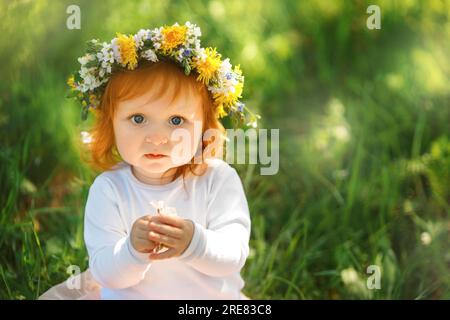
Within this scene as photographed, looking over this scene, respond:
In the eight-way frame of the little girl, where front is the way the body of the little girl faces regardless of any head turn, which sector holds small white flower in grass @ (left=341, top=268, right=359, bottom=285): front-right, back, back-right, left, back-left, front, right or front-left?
back-left

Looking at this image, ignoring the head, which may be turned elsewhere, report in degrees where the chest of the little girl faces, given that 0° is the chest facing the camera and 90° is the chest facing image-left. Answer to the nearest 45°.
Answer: approximately 0°
